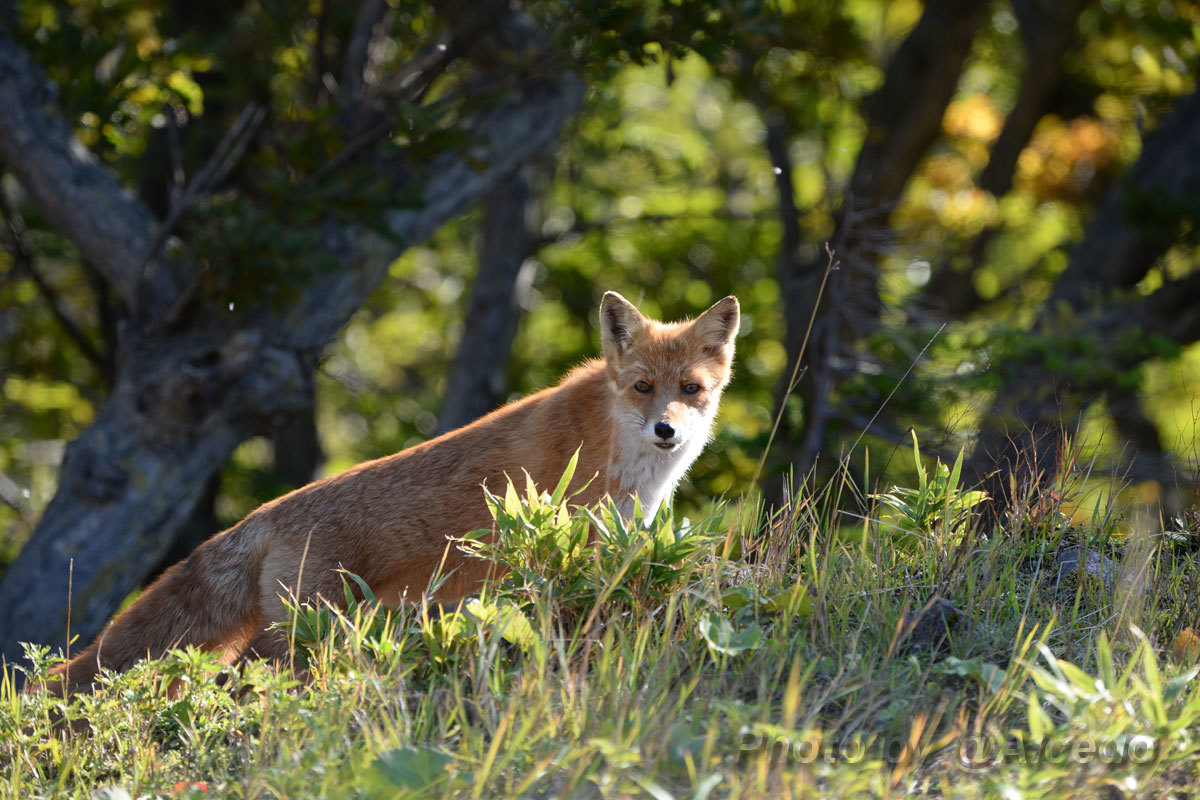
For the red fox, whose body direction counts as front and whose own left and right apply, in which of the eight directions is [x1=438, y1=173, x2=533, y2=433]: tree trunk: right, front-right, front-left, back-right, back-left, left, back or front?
left

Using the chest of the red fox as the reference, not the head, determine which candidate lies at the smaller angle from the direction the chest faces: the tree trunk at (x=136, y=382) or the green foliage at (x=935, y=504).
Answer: the green foliage

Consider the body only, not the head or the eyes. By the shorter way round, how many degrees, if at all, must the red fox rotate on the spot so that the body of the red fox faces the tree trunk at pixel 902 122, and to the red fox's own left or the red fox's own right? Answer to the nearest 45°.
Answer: approximately 45° to the red fox's own left

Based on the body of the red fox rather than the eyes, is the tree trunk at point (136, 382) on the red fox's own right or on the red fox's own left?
on the red fox's own left

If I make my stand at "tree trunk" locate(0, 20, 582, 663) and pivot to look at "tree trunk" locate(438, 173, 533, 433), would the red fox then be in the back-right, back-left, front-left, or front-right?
back-right

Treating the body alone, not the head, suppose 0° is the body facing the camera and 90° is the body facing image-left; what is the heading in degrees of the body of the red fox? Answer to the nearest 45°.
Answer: approximately 270°
